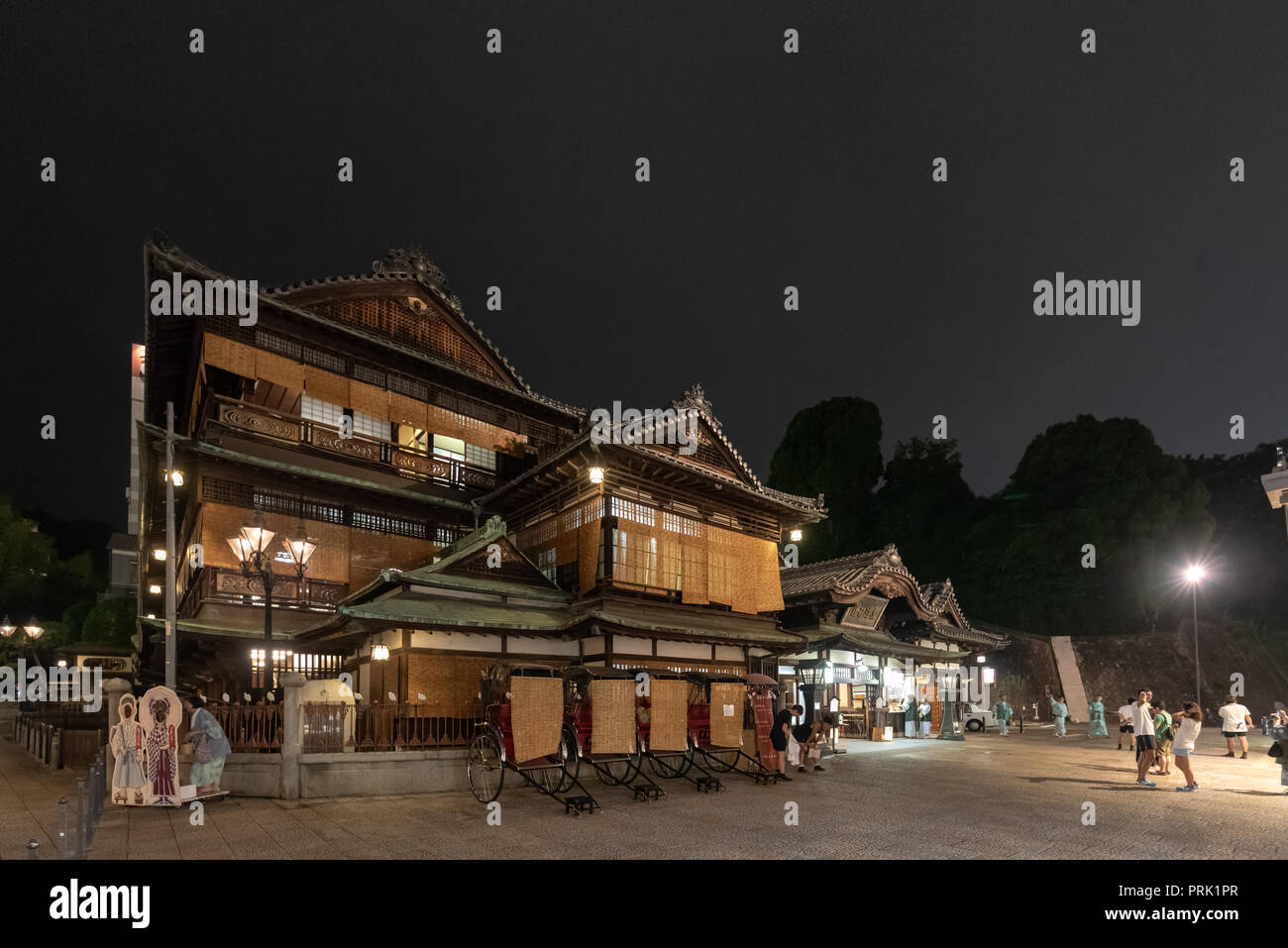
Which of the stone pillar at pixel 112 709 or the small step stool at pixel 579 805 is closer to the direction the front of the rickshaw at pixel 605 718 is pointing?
the small step stool

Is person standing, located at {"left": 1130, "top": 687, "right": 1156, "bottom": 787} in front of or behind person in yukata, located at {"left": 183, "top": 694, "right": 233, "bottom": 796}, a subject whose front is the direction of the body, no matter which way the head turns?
behind

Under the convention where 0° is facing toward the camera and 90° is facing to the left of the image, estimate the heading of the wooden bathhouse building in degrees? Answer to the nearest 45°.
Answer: approximately 315°

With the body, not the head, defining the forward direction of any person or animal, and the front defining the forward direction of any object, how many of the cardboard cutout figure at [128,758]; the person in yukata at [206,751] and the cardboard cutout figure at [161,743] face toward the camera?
2

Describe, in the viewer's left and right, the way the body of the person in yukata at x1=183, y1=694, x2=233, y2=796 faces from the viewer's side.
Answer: facing to the left of the viewer

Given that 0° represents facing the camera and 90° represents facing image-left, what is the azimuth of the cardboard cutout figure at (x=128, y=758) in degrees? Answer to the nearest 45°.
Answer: approximately 0°
